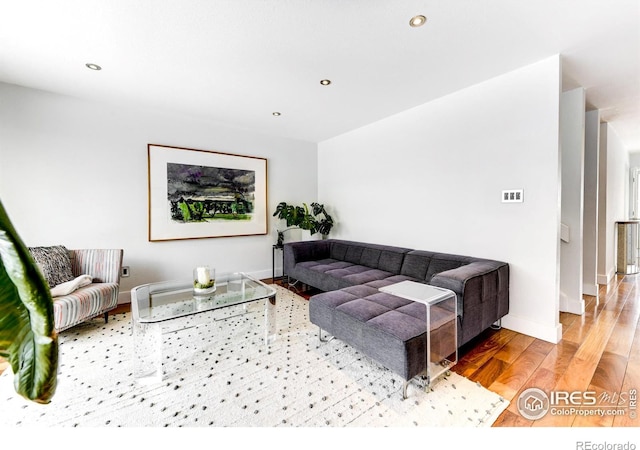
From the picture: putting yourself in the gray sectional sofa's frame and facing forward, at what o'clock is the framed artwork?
The framed artwork is roughly at 2 o'clock from the gray sectional sofa.

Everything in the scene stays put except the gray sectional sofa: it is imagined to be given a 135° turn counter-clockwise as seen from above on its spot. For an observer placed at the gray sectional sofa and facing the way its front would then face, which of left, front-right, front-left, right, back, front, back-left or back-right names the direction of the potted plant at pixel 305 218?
back-left

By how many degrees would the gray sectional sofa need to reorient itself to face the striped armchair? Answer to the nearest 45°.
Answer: approximately 45° to its right

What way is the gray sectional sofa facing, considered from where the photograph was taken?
facing the viewer and to the left of the viewer

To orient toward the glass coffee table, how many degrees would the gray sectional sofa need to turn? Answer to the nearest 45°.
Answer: approximately 45° to its right
